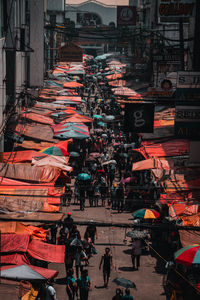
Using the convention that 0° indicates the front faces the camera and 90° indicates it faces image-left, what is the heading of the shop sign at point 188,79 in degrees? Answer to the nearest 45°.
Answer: approximately 0°

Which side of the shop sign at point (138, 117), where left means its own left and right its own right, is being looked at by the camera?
front

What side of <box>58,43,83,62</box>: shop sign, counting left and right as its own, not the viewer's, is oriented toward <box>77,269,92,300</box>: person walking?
front

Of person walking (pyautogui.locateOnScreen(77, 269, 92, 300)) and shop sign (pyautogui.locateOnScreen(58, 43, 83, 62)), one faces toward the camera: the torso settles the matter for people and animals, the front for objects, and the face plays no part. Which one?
the shop sign

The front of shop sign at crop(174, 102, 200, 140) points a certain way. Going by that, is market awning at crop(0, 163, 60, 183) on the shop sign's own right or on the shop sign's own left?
on the shop sign's own right

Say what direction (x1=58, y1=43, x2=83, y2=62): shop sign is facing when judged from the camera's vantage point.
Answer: facing the viewer

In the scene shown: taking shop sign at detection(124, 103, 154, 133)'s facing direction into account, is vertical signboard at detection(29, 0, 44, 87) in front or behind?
behind

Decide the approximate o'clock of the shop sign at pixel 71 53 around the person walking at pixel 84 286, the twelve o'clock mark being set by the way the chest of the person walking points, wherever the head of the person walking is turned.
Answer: The shop sign is roughly at 12 o'clock from the person walking.

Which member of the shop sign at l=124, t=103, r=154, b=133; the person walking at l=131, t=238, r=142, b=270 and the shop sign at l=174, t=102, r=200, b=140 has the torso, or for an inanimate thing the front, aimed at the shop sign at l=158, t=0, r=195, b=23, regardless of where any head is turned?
the person walking

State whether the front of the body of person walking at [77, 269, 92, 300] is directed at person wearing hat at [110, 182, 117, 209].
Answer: yes

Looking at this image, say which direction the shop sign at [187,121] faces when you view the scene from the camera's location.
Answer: facing the viewer

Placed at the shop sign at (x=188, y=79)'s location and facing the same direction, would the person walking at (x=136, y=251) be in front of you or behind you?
in front

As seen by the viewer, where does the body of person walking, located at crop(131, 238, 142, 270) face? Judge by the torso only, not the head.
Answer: away from the camera

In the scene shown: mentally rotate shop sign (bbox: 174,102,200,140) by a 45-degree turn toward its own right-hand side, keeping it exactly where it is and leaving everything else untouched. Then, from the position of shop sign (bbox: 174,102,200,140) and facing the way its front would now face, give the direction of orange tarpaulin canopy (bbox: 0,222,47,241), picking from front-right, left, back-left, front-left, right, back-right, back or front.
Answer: front

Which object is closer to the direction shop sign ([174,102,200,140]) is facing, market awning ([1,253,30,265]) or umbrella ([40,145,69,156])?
the market awning
